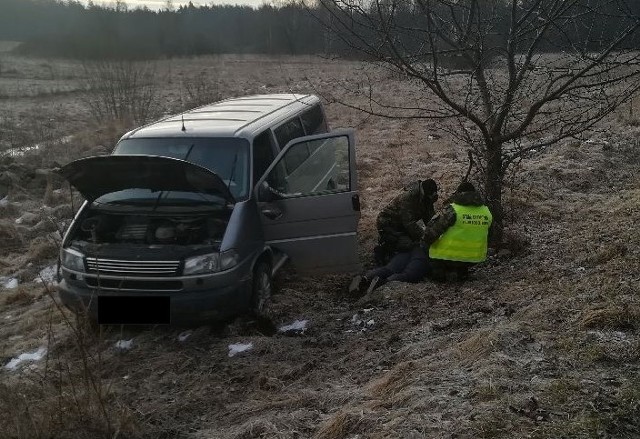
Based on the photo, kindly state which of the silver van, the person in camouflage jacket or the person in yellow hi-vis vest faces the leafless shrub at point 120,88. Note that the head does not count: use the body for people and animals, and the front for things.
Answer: the person in yellow hi-vis vest

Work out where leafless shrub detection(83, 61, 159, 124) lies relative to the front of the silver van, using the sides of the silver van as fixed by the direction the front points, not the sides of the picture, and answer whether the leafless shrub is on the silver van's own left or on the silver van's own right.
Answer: on the silver van's own right

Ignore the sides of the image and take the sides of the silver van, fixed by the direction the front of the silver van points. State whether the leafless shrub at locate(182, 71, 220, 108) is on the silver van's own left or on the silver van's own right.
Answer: on the silver van's own right

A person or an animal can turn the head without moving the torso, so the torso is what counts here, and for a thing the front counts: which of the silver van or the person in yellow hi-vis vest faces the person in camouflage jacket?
the person in yellow hi-vis vest

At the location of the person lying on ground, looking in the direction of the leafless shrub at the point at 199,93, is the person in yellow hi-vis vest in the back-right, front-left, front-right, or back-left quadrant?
back-right

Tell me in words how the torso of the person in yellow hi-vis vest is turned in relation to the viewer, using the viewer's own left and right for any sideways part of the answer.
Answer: facing away from the viewer and to the left of the viewer

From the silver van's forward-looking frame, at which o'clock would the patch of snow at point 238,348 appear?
The patch of snow is roughly at 10 o'clock from the silver van.

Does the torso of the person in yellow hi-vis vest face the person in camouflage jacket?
yes

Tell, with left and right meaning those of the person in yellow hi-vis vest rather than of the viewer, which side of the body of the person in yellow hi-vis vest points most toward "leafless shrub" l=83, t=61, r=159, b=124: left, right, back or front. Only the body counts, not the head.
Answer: front
